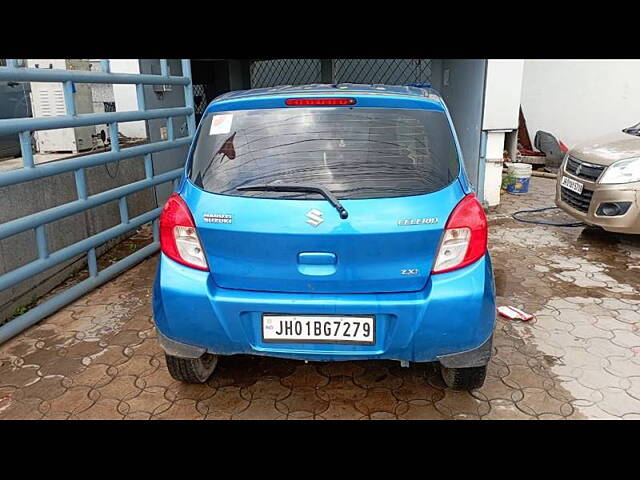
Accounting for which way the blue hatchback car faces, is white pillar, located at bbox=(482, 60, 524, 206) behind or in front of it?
in front

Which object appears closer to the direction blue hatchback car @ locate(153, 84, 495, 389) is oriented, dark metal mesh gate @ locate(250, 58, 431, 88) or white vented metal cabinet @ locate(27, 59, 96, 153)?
the dark metal mesh gate

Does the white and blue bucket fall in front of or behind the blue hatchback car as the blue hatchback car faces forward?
in front

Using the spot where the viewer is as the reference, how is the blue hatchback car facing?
facing away from the viewer

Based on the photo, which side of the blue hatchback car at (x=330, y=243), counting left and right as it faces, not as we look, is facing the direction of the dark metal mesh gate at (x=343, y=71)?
front

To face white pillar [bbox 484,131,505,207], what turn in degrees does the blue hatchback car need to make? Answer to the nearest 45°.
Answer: approximately 45° to its right

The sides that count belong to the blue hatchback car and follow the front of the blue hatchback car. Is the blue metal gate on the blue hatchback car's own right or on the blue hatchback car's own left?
on the blue hatchback car's own left
